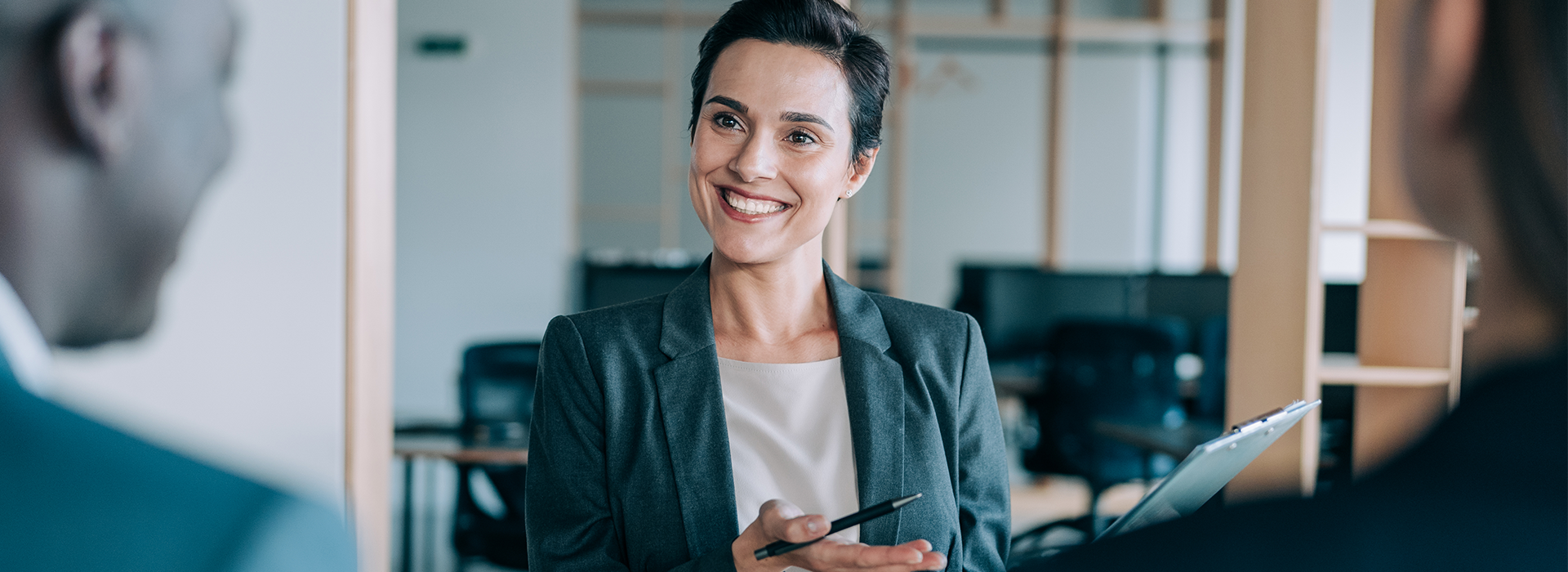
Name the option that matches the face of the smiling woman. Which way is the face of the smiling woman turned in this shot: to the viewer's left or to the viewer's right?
to the viewer's left

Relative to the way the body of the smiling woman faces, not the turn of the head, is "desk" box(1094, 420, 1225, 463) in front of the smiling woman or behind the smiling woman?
behind

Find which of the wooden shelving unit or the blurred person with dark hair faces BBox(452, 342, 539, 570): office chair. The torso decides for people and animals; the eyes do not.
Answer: the blurred person with dark hair

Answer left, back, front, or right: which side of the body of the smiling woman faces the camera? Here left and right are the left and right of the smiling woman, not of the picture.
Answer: front

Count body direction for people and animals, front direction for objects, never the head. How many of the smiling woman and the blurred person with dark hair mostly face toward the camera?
1

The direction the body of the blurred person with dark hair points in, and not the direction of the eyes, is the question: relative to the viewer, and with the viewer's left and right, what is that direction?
facing away from the viewer and to the left of the viewer

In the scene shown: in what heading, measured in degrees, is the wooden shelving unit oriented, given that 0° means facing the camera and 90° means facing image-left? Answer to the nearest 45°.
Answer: approximately 315°

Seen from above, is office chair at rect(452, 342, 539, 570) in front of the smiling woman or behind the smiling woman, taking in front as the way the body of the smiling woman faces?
behind

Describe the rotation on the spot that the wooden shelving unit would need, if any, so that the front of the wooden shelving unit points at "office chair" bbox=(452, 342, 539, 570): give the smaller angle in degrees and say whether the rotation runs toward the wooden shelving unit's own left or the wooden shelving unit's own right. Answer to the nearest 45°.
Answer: approximately 135° to the wooden shelving unit's own right

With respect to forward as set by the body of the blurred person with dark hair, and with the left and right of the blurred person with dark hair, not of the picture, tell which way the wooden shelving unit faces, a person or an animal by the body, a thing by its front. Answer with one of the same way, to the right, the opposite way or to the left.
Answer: the opposite way

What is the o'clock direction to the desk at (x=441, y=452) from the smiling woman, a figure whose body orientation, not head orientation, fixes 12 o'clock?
The desk is roughly at 5 o'clock from the smiling woman.

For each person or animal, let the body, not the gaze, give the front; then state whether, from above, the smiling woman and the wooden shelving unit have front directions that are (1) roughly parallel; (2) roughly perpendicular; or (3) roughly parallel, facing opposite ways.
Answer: roughly parallel

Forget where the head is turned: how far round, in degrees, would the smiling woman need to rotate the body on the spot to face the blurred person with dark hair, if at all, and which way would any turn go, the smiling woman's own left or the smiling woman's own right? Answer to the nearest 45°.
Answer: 0° — they already face them

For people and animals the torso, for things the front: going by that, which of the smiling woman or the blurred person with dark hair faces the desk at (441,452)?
the blurred person with dark hair

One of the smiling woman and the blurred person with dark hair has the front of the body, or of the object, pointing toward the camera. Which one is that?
the smiling woman
